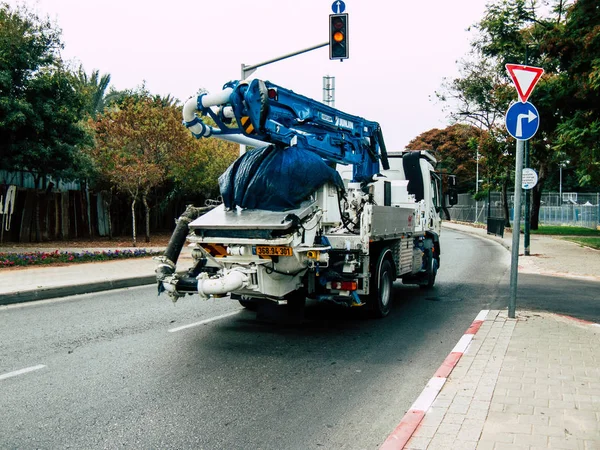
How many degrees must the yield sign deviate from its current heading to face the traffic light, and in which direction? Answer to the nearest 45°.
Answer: approximately 135° to its right

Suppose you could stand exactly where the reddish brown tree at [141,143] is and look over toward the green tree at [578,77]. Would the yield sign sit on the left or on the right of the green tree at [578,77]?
right

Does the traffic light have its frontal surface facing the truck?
yes

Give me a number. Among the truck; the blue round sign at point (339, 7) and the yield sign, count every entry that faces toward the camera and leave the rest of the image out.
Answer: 2

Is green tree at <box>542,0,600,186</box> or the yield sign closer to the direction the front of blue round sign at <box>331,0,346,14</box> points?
the yield sign

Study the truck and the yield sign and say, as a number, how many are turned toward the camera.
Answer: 1

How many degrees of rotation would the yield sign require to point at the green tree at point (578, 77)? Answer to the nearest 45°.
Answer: approximately 180°

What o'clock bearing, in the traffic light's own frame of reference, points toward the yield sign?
The yield sign is roughly at 11 o'clock from the traffic light.
